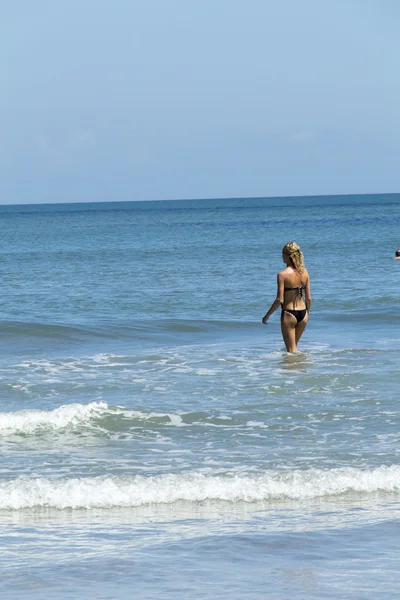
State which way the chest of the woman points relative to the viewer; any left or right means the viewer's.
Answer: facing away from the viewer and to the left of the viewer
